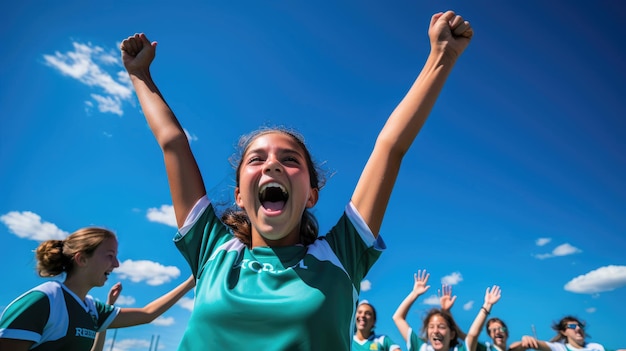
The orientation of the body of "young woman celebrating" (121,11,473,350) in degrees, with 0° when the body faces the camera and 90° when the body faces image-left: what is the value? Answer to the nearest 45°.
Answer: approximately 0°

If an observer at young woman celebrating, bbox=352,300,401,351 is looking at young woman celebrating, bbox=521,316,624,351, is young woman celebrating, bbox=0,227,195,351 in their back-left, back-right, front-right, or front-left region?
back-right

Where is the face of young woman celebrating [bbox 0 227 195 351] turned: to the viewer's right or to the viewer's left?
to the viewer's right

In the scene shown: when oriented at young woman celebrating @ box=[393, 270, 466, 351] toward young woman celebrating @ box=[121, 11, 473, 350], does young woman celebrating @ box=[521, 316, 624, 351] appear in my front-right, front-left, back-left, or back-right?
back-left

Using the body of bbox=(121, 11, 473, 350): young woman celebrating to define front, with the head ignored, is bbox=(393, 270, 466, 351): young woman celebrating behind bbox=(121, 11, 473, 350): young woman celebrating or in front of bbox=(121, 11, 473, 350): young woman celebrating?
behind

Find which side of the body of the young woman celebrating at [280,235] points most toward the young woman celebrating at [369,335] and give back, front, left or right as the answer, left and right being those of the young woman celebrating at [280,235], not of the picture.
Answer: back

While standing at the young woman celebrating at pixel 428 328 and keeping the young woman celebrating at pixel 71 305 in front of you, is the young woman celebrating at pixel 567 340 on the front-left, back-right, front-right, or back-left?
back-left

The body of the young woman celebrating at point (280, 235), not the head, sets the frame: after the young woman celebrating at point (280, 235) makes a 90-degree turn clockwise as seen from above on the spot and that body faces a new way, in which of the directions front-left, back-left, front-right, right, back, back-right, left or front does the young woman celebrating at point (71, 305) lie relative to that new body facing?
front-right

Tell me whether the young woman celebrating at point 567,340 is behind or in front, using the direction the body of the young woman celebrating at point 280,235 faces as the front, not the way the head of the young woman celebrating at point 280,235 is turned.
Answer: behind
